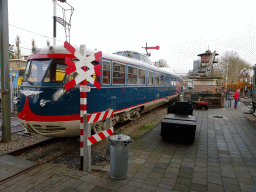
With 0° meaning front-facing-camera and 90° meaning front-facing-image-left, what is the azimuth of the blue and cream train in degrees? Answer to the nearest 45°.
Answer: approximately 45°

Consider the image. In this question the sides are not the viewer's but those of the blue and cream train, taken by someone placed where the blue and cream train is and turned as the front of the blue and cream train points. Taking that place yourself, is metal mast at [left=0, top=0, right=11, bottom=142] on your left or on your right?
on your right

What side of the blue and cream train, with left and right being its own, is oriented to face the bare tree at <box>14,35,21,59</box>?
right

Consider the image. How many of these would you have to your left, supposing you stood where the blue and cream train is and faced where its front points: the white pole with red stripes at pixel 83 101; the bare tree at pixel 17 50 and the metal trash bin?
2

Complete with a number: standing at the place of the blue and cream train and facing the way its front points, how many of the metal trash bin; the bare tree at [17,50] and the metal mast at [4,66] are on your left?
1

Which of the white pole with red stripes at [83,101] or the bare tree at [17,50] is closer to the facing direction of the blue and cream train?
the white pole with red stripes
